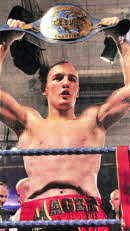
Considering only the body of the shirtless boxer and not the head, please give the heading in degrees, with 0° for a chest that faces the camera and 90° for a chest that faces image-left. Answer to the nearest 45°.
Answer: approximately 0°
